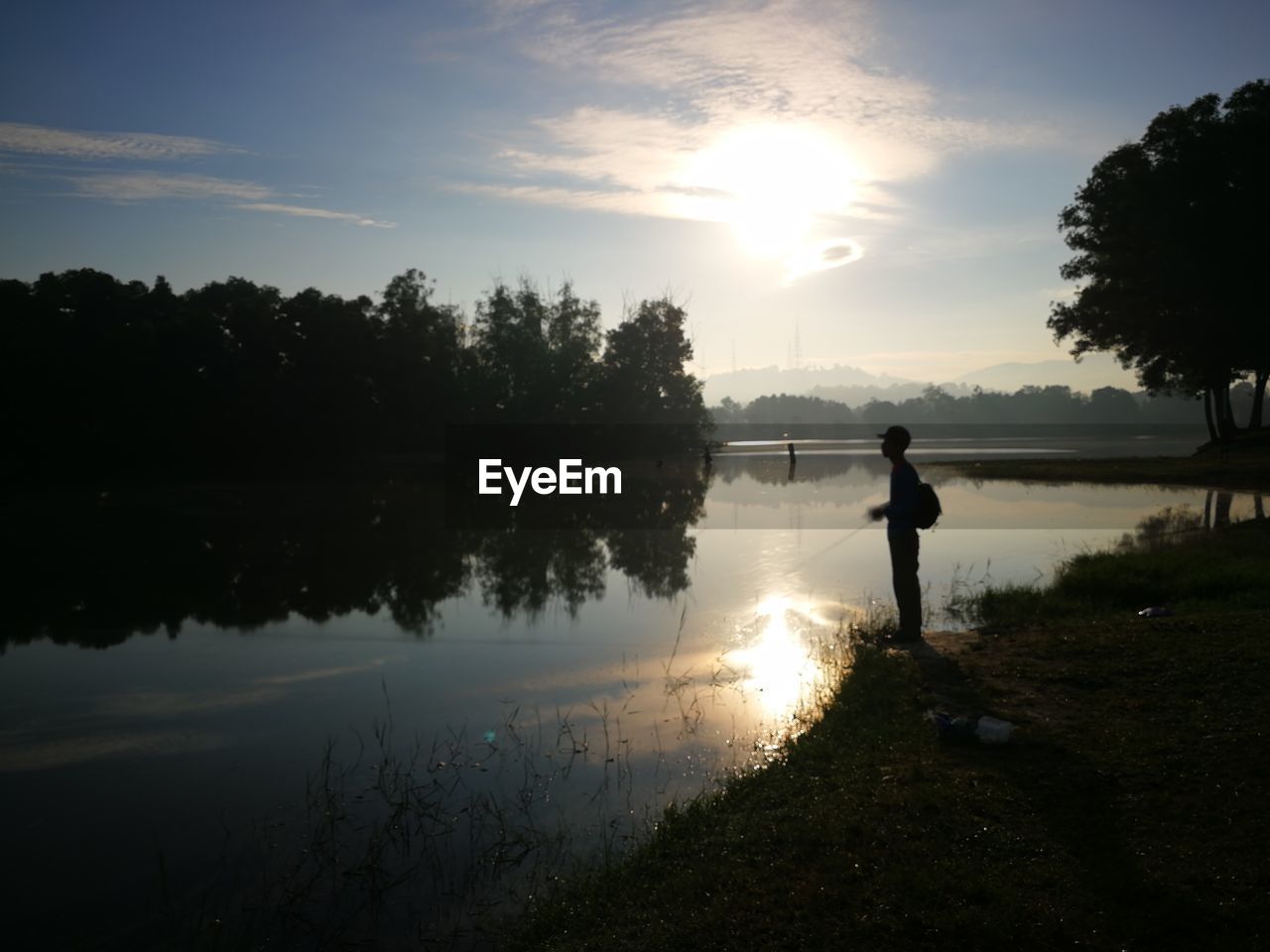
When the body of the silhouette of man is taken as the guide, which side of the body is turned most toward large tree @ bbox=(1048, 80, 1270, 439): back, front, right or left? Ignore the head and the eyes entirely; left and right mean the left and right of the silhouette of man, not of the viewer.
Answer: right

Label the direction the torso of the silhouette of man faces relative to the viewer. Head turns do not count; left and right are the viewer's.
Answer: facing to the left of the viewer
